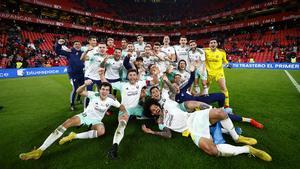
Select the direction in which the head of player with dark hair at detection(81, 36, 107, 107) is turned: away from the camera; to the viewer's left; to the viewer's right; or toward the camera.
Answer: toward the camera

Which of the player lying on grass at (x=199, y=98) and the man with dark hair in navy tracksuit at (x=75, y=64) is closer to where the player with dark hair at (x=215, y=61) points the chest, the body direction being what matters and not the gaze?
the player lying on grass

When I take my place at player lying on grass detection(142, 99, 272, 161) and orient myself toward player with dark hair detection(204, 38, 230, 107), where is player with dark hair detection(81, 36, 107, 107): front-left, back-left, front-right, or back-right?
front-left

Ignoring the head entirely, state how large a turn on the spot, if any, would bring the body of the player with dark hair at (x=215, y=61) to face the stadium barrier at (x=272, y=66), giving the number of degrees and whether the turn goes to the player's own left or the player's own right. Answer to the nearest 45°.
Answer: approximately 180°

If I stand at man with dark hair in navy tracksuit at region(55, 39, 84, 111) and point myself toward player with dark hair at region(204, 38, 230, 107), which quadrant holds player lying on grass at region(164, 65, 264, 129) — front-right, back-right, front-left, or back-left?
front-right

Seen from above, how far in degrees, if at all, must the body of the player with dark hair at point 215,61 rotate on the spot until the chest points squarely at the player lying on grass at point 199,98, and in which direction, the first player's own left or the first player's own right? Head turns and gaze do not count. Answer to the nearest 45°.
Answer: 0° — they already face them

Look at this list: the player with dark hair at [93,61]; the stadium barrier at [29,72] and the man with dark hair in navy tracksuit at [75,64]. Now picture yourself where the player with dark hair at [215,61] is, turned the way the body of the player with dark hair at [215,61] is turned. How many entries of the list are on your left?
0

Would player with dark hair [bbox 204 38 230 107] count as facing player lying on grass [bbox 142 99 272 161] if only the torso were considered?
yes

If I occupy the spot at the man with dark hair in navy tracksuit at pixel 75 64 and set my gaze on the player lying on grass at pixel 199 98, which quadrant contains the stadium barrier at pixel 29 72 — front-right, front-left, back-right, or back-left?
back-left

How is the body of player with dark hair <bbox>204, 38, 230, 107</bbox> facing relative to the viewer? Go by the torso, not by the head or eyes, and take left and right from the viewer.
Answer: facing the viewer

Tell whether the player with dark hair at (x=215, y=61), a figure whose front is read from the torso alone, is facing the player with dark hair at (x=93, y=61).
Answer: no

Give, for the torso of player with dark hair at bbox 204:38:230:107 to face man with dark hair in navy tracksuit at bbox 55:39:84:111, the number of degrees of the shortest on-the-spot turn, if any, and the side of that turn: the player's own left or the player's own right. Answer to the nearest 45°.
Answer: approximately 90° to the player's own right

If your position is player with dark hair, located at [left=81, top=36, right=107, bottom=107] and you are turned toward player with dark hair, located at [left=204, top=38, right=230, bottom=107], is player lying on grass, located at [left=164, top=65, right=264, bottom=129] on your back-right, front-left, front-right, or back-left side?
front-right

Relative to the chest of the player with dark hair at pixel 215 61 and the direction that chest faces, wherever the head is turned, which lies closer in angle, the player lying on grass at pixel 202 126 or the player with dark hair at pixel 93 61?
the player lying on grass

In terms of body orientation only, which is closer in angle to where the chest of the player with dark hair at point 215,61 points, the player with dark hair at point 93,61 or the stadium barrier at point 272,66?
the player with dark hair
